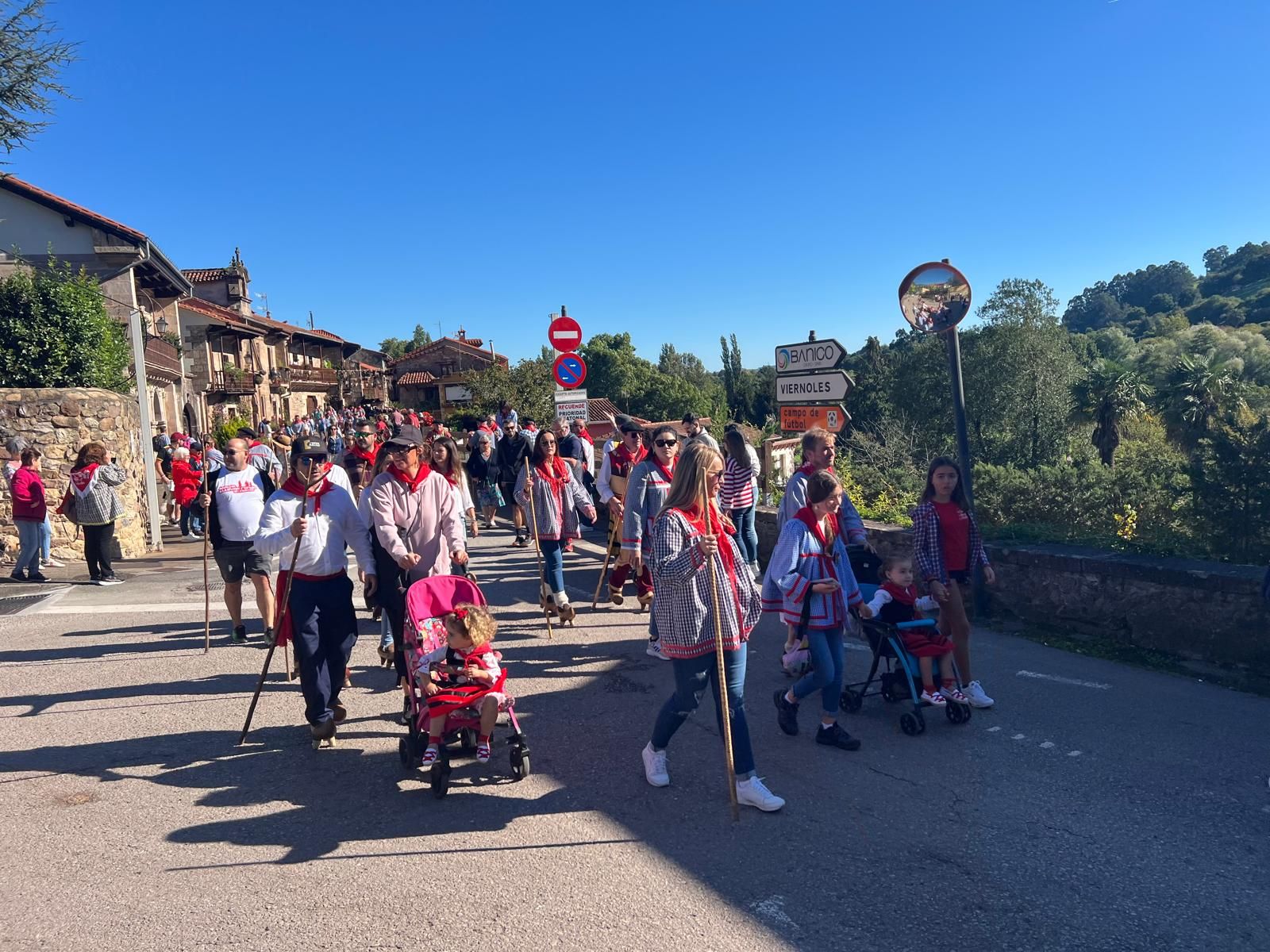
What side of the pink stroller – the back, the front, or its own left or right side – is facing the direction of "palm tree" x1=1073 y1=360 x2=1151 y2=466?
left

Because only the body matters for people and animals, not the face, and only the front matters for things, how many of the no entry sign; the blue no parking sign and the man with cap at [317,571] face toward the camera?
3

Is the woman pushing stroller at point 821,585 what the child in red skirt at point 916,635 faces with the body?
no

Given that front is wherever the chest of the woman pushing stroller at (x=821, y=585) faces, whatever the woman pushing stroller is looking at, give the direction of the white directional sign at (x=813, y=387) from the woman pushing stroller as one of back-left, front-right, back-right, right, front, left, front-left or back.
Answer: back-left

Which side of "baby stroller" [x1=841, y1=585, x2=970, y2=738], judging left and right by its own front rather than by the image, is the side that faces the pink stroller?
right

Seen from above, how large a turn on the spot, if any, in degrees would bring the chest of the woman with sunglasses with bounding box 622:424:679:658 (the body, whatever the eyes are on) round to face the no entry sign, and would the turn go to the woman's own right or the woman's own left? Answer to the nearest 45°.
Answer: approximately 135° to the woman's own left

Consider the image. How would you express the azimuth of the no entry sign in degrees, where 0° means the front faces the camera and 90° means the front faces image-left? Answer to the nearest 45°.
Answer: approximately 0°

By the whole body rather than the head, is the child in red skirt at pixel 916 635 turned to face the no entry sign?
no

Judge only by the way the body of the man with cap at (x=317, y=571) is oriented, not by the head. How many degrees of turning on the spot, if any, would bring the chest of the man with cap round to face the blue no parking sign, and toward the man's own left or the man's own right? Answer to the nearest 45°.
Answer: approximately 135° to the man's own left

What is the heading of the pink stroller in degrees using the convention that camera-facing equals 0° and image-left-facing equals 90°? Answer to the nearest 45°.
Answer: approximately 315°

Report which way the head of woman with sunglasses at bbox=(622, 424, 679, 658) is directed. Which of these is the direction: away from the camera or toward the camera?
toward the camera

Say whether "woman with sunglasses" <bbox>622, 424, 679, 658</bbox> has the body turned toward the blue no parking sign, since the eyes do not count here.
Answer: no

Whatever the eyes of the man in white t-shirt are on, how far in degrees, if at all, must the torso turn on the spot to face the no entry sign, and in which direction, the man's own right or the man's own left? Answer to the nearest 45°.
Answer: approximately 135° to the man's own left

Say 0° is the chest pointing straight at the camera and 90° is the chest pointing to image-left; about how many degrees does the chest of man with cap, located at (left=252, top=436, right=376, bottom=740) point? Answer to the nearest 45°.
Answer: approximately 0°

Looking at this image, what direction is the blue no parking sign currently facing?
toward the camera

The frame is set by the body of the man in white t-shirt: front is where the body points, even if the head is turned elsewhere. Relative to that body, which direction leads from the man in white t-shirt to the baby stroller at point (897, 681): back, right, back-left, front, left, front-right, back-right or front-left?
front-left

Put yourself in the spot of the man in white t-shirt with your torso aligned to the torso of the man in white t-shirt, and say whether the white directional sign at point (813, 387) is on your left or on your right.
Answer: on your left

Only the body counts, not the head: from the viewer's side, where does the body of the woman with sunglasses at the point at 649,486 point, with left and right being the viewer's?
facing the viewer and to the right of the viewer
